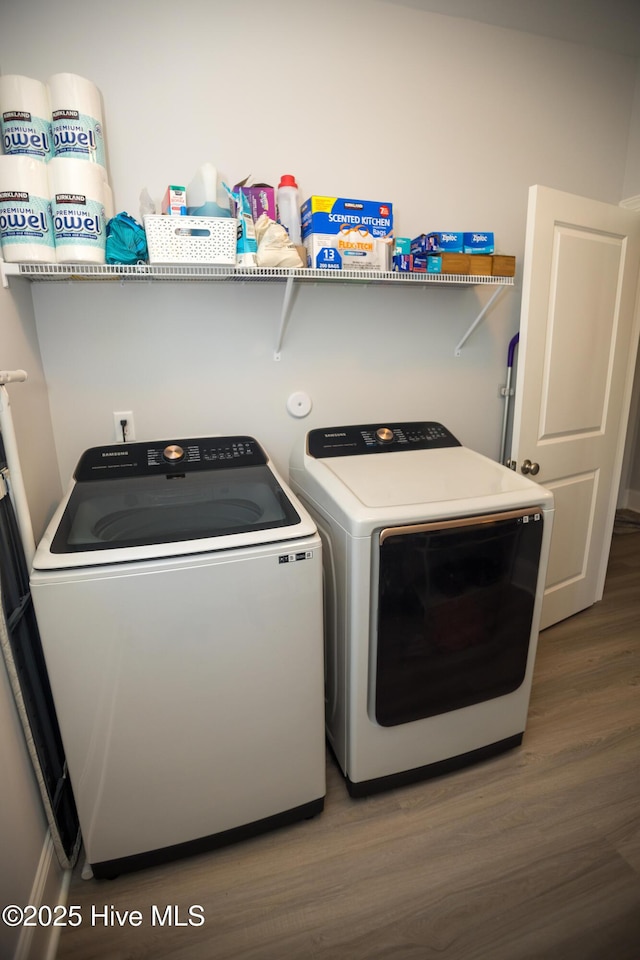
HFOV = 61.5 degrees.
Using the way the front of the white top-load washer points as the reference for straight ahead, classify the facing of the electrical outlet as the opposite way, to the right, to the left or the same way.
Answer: the same way

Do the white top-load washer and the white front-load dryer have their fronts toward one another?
no

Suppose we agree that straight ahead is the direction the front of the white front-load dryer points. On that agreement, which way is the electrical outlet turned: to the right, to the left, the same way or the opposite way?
the same way

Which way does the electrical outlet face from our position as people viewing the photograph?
facing the viewer

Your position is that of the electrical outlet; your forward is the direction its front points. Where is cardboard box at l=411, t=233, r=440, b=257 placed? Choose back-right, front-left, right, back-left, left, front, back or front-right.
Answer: left

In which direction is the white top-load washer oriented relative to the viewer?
toward the camera

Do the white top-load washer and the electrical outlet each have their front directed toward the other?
no

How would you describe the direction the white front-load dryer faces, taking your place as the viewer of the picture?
facing the viewer and to the right of the viewer

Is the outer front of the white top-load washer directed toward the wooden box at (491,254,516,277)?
no

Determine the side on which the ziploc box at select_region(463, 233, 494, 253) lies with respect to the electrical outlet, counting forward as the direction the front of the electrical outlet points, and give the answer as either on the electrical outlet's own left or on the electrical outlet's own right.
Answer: on the electrical outlet's own left

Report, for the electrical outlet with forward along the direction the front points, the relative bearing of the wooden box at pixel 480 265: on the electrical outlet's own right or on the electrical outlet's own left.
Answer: on the electrical outlet's own left

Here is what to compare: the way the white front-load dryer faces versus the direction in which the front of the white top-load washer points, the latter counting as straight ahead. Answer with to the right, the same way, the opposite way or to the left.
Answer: the same way
